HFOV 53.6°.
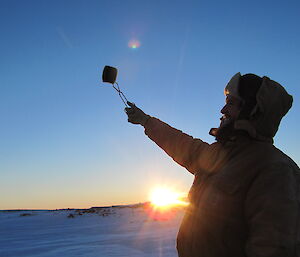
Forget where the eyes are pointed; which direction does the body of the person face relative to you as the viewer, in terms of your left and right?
facing the viewer and to the left of the viewer

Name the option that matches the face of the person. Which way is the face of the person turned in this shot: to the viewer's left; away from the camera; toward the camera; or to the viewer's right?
to the viewer's left
